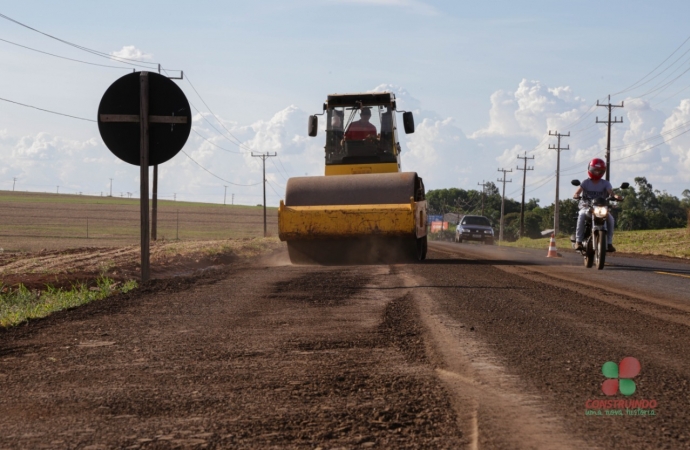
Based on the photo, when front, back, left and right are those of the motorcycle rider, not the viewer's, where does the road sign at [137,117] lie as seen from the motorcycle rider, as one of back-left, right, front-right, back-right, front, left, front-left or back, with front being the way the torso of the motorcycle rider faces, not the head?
front-right

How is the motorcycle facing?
toward the camera

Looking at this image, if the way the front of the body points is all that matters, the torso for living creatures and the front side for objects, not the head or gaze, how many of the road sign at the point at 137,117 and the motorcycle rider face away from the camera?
1

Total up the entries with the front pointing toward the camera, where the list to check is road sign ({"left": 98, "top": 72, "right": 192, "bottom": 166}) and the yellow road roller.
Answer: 1

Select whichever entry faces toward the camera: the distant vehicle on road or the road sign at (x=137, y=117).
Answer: the distant vehicle on road

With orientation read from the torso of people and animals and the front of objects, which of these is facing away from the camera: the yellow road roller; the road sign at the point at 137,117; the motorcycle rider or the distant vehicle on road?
the road sign

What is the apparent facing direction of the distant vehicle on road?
toward the camera

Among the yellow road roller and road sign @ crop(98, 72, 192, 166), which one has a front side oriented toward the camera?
the yellow road roller

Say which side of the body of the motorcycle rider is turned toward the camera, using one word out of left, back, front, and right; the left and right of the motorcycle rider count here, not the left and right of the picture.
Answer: front

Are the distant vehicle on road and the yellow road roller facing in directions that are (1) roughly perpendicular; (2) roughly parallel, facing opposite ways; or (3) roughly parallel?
roughly parallel

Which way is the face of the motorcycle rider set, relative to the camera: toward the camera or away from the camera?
toward the camera

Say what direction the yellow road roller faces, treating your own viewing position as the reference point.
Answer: facing the viewer

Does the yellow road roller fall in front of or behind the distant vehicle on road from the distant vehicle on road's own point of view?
in front

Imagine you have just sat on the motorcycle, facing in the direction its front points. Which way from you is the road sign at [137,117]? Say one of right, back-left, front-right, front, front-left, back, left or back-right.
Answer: front-right

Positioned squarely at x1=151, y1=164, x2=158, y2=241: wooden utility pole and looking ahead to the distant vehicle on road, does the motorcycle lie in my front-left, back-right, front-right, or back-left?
front-right

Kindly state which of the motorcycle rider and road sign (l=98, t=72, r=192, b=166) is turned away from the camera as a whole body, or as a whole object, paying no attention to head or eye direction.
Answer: the road sign

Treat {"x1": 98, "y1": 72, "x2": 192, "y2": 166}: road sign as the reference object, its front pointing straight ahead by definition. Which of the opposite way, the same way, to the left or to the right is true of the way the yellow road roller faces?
the opposite way

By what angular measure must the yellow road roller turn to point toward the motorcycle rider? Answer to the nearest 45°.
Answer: approximately 90° to its left
